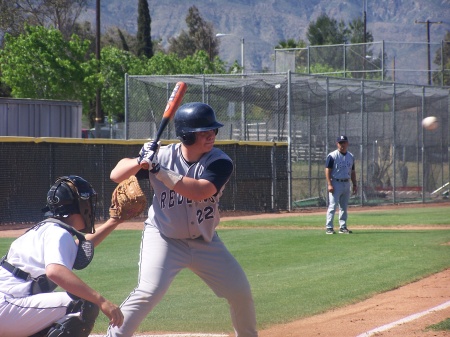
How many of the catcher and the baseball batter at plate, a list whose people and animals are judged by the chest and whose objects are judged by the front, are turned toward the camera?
1

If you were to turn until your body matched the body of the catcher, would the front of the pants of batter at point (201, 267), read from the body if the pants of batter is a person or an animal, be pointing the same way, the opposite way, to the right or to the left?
to the right

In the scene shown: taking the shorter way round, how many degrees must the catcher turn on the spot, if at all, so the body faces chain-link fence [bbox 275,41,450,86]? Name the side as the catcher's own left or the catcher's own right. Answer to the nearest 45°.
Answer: approximately 45° to the catcher's own left

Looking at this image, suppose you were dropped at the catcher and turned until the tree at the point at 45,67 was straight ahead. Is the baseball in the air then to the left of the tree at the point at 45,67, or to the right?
right

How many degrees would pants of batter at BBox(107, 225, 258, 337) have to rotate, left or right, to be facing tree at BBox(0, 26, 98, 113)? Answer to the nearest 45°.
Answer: approximately 180°

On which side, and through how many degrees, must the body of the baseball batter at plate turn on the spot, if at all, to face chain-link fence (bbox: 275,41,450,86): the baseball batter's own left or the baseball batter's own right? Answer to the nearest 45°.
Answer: approximately 180°

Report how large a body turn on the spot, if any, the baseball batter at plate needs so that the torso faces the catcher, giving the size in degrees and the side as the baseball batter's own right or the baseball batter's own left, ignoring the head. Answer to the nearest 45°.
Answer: approximately 45° to the baseball batter's own right

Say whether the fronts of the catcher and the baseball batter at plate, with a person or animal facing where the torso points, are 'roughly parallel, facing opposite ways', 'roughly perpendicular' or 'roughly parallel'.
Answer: roughly perpendicular

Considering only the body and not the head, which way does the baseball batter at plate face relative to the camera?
toward the camera

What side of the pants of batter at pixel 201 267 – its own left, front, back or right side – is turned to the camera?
front

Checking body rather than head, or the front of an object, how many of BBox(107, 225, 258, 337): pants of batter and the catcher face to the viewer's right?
1

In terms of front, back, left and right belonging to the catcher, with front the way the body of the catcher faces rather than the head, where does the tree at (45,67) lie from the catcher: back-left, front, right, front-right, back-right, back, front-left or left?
left

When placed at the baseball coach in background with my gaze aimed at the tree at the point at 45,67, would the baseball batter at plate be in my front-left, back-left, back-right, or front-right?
back-left

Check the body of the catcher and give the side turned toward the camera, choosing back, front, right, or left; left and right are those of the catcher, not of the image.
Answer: right

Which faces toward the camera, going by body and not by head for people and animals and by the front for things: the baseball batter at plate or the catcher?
the baseball batter at plate
